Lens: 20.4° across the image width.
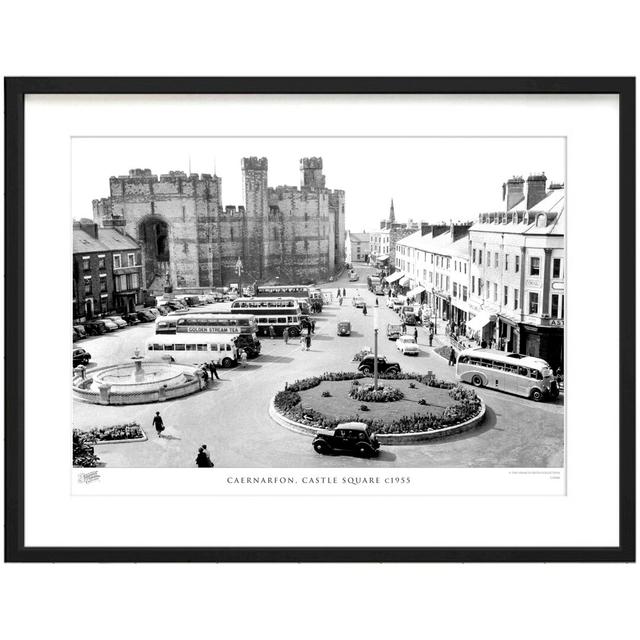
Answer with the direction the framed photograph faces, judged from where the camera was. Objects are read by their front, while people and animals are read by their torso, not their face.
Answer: facing the viewer
